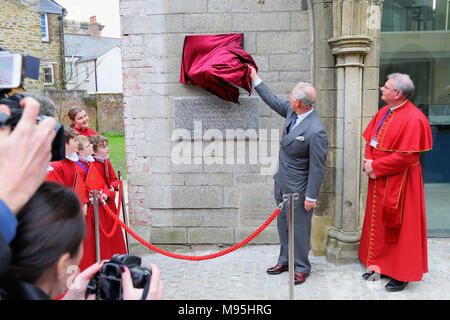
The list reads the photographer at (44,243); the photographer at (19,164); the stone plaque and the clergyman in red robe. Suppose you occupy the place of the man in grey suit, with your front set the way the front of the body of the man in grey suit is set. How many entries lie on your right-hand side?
1

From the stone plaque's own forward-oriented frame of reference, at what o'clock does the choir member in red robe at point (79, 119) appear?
The choir member in red robe is roughly at 3 o'clock from the stone plaque.

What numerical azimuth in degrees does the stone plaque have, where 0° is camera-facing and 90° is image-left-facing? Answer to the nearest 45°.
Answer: approximately 0°

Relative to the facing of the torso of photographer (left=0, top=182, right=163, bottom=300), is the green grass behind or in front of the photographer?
in front

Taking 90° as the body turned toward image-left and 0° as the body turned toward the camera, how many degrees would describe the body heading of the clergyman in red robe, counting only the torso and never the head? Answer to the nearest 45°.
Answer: approximately 45°

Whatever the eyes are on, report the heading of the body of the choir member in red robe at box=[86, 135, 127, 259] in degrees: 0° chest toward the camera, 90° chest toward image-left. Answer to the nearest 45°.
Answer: approximately 315°

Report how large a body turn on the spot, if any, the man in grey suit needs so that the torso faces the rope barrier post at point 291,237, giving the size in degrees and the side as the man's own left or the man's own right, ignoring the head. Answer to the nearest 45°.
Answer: approximately 45° to the man's own left

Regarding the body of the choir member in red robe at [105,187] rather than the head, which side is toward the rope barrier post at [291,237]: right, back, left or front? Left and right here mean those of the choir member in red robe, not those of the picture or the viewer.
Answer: front

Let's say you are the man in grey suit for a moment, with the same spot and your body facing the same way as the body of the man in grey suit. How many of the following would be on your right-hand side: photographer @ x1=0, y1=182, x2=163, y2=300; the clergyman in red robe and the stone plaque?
1

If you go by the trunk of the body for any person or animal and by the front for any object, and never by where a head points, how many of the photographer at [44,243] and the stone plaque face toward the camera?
1

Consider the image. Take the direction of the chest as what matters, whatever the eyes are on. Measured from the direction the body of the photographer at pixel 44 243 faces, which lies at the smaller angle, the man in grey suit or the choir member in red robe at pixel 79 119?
the man in grey suit

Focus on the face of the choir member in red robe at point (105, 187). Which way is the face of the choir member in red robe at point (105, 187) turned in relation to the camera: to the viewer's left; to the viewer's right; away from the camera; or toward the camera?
to the viewer's right

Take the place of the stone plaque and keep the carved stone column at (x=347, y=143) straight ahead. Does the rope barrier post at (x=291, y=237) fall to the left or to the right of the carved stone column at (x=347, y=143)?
right

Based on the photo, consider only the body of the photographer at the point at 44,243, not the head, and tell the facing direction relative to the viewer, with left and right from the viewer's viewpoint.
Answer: facing away from the viewer and to the right of the viewer

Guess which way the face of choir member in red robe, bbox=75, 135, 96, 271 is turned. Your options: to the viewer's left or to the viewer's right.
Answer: to the viewer's right

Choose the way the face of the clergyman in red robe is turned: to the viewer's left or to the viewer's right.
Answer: to the viewer's left
